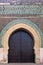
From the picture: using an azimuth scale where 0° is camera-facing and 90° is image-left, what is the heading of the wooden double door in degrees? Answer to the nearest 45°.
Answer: approximately 0°

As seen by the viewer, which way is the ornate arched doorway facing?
toward the camera
